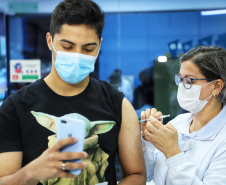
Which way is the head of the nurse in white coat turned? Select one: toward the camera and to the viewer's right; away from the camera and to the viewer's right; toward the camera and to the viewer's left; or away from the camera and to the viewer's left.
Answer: toward the camera and to the viewer's left

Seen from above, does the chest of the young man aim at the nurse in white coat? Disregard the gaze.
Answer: no

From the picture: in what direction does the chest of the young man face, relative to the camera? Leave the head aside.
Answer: toward the camera

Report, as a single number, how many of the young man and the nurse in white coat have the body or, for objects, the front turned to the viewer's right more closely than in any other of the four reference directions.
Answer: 0

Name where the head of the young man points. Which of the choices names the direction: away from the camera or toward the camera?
toward the camera

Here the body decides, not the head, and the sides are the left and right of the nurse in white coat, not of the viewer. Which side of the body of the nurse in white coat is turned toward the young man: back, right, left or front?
front

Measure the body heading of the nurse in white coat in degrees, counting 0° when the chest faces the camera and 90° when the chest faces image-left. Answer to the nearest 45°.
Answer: approximately 45°
